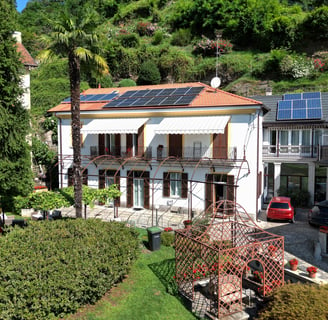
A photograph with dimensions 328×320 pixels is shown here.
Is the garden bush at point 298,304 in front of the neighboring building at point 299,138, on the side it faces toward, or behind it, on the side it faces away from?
in front

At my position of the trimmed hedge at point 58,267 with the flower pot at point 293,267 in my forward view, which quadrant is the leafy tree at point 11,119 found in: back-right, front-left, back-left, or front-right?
back-left

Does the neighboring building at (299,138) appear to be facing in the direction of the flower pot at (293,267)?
yes

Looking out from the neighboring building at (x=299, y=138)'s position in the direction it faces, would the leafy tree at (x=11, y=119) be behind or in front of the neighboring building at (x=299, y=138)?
in front
